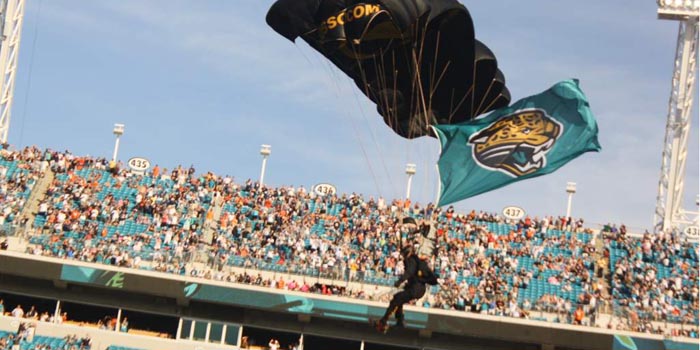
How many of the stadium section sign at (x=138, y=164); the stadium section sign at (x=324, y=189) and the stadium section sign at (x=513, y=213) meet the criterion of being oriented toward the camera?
3

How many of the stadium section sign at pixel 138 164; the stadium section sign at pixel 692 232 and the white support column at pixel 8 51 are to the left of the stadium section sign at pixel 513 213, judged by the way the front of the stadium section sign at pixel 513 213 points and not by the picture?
1

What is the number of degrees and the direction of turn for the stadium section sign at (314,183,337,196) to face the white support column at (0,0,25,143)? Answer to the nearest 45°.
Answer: approximately 90° to its right

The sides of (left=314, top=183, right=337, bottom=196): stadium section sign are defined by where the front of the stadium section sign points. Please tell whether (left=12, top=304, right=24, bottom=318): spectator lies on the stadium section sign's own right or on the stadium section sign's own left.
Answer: on the stadium section sign's own right

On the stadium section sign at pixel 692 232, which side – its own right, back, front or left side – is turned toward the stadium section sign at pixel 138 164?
right

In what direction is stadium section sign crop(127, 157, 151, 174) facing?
toward the camera

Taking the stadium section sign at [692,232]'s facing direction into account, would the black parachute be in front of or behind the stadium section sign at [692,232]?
in front

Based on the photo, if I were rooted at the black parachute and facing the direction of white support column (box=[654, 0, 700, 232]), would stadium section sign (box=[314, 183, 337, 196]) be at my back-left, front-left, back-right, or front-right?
front-left

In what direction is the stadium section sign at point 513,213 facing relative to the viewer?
toward the camera

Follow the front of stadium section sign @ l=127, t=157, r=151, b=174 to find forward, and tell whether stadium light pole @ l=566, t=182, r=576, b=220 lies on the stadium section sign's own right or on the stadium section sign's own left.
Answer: on the stadium section sign's own left

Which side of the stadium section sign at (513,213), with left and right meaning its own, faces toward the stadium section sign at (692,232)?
left

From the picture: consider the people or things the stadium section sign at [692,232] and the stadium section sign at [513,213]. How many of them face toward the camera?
2
